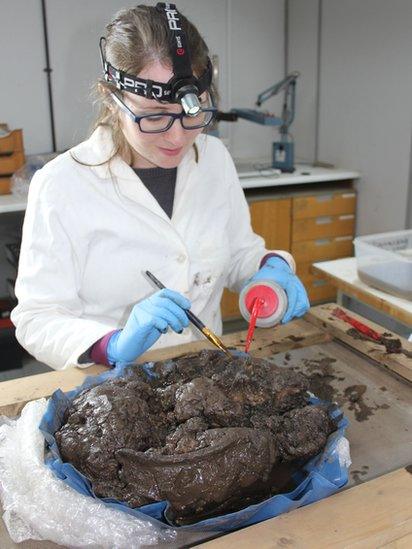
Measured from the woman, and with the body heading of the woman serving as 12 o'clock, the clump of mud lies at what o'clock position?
The clump of mud is roughly at 1 o'clock from the woman.

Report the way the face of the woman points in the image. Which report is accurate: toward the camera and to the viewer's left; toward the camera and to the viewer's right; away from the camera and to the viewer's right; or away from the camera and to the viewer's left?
toward the camera and to the viewer's right

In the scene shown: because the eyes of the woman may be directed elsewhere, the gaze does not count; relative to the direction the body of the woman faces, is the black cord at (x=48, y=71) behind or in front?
behind

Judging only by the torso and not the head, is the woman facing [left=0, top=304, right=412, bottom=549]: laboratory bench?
yes

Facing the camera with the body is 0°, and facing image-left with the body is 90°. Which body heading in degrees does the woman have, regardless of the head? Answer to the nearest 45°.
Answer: approximately 315°

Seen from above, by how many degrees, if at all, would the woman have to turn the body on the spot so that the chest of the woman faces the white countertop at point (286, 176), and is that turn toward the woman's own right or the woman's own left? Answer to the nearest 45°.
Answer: approximately 135° to the woman's own left

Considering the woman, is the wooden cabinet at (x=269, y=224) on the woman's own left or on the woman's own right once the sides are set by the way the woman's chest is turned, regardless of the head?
on the woman's own left

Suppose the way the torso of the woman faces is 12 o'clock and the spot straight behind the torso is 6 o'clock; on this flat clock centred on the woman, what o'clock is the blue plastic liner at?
The blue plastic liner is roughly at 1 o'clock from the woman.

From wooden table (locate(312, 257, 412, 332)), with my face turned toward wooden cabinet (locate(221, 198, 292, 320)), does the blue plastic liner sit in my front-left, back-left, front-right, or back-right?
back-left

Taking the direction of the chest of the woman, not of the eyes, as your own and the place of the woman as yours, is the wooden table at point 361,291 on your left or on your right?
on your left

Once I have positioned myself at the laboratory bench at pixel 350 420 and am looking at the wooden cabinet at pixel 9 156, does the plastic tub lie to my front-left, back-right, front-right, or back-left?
front-right

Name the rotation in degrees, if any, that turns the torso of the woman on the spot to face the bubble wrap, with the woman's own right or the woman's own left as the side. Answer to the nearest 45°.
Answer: approximately 45° to the woman's own right
